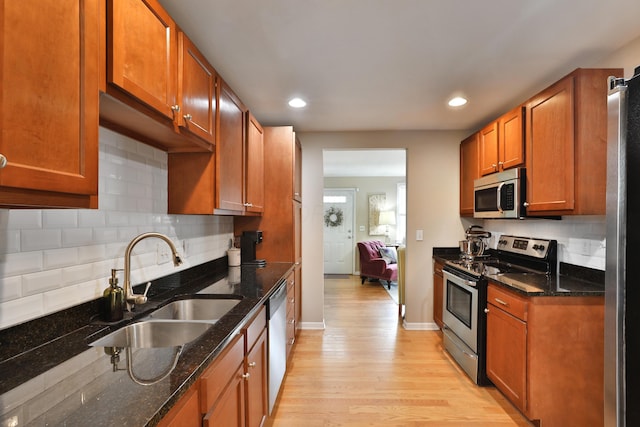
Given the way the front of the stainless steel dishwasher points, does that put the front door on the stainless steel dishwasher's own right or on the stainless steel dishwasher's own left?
on the stainless steel dishwasher's own left

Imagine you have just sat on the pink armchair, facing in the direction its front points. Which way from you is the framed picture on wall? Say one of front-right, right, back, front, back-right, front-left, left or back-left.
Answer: back-left

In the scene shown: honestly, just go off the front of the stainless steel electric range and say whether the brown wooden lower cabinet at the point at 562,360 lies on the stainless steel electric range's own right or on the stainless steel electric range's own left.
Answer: on the stainless steel electric range's own left

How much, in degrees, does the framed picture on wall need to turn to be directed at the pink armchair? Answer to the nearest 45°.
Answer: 0° — it already faces it

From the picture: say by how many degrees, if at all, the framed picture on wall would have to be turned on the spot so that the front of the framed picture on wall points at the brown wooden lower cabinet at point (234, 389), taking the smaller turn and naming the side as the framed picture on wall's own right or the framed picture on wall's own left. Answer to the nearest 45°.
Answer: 0° — it already faces it

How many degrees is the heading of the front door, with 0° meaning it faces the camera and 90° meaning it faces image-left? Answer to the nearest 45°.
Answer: approximately 0°

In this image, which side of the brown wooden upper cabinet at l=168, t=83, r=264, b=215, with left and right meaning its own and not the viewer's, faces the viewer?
right

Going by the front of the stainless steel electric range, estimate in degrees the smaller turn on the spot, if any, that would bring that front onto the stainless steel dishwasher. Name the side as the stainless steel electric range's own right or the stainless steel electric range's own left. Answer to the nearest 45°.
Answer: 0° — it already faces it

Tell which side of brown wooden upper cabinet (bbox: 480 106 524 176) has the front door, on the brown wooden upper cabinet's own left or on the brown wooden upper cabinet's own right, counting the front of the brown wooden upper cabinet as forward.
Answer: on the brown wooden upper cabinet's own right

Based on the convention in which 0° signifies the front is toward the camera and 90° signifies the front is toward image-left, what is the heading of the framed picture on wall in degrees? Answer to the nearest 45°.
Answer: approximately 0°

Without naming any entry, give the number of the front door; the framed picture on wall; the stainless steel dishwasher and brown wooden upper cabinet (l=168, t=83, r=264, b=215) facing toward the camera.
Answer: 2

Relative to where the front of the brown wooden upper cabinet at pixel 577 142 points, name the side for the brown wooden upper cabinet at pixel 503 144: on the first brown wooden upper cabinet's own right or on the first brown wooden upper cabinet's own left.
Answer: on the first brown wooden upper cabinet's own right

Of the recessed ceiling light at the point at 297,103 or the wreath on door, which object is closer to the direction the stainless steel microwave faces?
the recessed ceiling light

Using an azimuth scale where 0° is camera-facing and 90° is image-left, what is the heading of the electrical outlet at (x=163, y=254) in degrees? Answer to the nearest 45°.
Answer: approximately 315°
